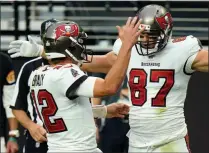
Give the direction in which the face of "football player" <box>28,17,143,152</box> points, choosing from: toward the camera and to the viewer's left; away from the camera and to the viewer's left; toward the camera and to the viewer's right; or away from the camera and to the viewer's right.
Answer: away from the camera and to the viewer's right

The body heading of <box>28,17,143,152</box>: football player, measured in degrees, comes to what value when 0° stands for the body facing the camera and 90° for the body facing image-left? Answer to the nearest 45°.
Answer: approximately 225°
